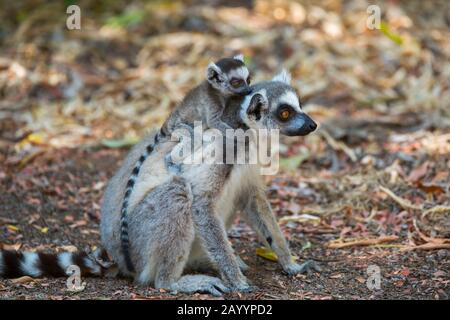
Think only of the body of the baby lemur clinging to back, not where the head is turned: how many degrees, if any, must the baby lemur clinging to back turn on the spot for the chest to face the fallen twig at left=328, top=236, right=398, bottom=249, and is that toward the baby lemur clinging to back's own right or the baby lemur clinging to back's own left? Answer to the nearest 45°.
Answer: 0° — it already faces it

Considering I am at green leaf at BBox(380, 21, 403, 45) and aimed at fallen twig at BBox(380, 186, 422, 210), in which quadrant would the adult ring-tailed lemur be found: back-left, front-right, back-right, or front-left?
front-right

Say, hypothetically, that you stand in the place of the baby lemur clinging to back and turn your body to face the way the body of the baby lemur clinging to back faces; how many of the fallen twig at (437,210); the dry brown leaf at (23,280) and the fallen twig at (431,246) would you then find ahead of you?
2

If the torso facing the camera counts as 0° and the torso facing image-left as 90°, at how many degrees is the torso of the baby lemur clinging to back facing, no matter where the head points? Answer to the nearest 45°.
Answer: approximately 270°

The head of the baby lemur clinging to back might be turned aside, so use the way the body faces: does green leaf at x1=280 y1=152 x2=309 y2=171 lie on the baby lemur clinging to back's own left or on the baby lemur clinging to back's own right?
on the baby lemur clinging to back's own left

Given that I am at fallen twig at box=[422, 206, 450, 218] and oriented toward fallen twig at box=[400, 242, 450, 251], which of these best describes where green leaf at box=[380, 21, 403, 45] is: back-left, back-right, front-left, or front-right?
back-right

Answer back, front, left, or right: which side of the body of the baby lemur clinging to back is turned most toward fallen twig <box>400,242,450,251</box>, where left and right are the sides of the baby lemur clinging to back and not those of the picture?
front

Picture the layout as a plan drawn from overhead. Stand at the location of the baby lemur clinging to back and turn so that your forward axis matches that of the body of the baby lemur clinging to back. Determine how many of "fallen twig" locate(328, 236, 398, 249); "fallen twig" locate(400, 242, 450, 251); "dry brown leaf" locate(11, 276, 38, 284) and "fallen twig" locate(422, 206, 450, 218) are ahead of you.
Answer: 3

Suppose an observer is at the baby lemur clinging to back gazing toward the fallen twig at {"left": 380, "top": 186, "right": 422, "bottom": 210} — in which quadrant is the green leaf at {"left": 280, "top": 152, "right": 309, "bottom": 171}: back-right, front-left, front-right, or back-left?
front-left

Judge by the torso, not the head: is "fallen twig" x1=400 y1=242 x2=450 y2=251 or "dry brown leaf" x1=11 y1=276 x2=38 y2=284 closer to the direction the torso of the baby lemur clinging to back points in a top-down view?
the fallen twig

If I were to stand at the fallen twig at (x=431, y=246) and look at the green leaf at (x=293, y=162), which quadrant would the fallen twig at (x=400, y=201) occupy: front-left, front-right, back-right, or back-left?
front-right

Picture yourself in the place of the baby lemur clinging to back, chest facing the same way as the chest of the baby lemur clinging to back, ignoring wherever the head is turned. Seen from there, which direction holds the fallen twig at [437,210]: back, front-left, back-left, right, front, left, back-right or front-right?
front

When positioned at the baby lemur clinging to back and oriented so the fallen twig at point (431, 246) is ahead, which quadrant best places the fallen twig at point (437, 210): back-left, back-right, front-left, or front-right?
front-left
